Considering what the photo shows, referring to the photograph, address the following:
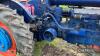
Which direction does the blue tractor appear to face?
to the viewer's right
